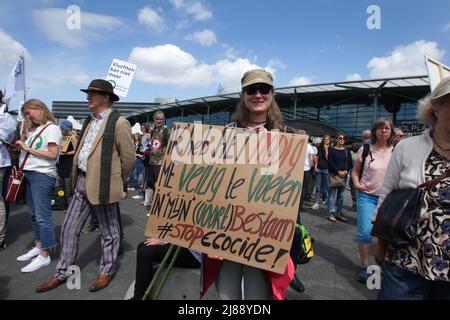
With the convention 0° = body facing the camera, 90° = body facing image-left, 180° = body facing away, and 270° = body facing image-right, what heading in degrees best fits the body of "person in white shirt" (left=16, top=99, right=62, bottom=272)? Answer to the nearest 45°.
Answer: approximately 45°

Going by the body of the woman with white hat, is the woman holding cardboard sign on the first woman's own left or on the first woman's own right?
on the first woman's own right

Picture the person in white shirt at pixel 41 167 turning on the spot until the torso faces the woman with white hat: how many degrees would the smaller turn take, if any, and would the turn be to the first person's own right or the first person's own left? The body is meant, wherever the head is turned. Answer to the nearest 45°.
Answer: approximately 90° to the first person's own left

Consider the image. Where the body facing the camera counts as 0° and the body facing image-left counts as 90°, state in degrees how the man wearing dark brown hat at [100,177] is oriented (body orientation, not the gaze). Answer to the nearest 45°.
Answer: approximately 45°

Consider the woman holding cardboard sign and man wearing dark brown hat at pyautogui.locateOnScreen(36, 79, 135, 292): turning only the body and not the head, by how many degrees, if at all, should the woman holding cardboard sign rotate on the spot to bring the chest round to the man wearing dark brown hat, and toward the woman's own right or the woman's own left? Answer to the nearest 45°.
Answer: approximately 135° to the woman's own right

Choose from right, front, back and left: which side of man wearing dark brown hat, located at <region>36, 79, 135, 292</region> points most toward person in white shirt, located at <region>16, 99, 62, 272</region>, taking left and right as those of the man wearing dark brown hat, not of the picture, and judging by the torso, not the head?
right

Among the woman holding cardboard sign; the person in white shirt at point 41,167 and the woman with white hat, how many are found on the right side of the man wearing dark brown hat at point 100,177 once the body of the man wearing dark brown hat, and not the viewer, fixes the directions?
1
